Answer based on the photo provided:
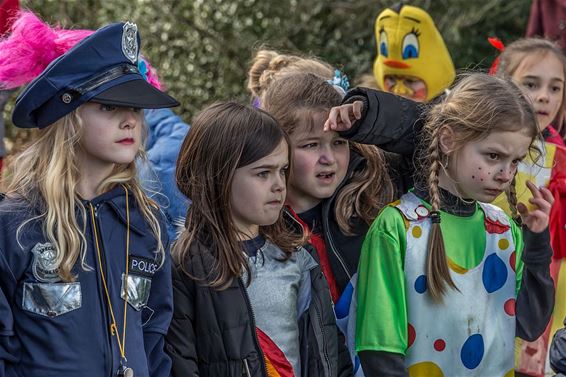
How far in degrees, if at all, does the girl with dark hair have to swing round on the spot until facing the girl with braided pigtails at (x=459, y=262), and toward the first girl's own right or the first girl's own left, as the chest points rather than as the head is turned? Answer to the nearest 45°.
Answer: approximately 45° to the first girl's own left

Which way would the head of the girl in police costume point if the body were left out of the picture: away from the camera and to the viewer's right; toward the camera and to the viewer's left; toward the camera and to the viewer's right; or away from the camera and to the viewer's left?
toward the camera and to the viewer's right

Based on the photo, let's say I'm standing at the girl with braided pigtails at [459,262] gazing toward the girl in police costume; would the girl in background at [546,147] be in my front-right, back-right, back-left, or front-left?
back-right

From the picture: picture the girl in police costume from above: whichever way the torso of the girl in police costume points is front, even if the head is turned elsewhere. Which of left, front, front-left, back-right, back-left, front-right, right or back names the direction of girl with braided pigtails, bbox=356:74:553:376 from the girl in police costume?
front-left

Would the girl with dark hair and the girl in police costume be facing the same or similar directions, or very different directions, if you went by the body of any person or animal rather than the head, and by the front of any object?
same or similar directions

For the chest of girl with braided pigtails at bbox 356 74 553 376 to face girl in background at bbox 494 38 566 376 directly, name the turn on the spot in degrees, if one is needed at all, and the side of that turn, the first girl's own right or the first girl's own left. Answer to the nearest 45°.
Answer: approximately 135° to the first girl's own left

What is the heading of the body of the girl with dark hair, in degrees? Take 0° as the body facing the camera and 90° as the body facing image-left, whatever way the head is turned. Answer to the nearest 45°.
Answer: approximately 315°

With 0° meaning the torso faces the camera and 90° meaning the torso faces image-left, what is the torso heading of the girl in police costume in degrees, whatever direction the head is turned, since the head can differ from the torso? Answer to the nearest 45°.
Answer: approximately 315°

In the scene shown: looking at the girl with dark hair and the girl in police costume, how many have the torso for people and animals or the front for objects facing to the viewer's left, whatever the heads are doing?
0

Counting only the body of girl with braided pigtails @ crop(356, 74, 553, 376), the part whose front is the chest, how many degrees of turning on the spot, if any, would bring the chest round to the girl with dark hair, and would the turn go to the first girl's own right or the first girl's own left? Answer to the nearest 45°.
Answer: approximately 135° to the first girl's own right

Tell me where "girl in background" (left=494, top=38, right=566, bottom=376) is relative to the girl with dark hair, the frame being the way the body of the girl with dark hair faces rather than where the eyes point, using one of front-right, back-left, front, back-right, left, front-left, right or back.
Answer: left

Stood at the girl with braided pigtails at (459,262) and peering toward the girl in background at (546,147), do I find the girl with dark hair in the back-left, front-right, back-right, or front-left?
back-left

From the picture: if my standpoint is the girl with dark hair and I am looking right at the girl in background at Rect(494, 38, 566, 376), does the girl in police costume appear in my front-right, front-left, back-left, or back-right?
back-left

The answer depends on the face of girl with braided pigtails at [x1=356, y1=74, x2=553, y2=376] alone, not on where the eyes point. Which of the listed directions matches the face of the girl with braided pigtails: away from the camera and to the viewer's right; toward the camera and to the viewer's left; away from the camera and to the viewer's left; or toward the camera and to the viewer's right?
toward the camera and to the viewer's right

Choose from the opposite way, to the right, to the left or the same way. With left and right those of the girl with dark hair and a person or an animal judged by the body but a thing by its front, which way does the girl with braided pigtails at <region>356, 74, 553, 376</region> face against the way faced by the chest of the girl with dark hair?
the same way
